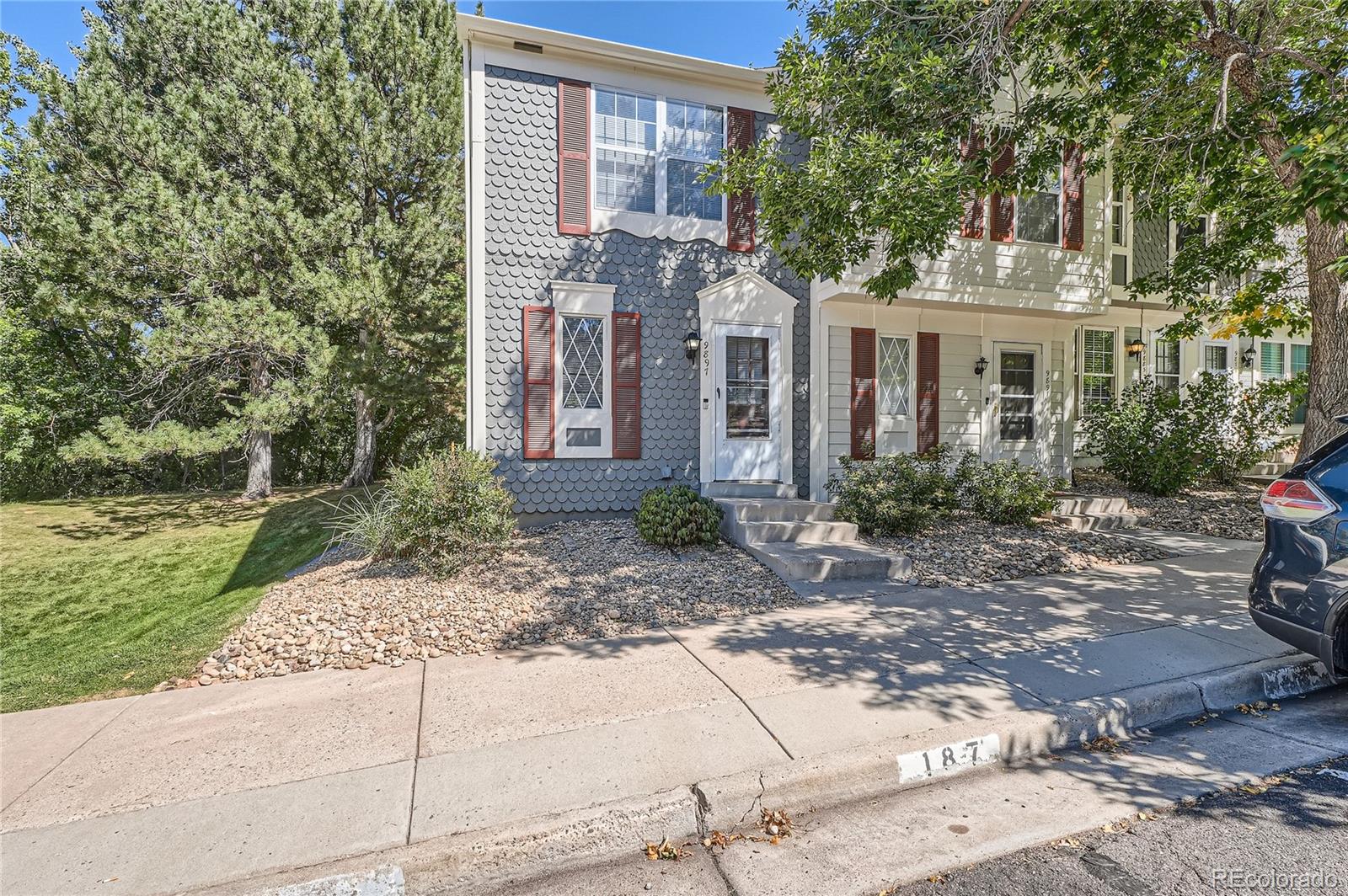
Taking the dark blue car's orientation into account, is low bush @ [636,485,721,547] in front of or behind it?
behind

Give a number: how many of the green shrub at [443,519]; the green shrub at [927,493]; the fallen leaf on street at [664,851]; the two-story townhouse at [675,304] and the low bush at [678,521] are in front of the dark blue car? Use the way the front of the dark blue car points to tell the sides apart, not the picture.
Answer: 0

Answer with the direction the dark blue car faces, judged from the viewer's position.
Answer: facing to the right of the viewer

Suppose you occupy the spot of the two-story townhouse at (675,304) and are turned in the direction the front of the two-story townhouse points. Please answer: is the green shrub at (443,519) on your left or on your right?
on your right

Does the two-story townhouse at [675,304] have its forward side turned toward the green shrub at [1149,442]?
no

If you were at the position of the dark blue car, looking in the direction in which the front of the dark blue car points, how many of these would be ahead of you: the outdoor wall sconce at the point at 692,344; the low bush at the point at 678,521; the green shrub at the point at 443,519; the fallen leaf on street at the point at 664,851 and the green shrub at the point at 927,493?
0

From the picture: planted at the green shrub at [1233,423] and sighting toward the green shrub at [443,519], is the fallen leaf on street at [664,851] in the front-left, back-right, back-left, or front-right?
front-left

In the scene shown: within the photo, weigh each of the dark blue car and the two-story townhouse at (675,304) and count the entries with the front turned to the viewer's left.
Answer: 0

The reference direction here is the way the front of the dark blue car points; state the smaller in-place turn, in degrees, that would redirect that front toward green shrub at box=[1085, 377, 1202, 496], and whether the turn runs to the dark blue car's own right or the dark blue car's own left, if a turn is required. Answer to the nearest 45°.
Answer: approximately 90° to the dark blue car's own left

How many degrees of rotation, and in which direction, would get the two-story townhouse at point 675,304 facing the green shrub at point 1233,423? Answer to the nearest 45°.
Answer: approximately 90° to its left

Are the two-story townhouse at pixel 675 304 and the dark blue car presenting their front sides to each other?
no

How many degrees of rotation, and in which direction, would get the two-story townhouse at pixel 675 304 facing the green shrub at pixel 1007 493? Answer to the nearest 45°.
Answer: approximately 45° to its left

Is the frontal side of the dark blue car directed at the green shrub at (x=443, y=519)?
no
